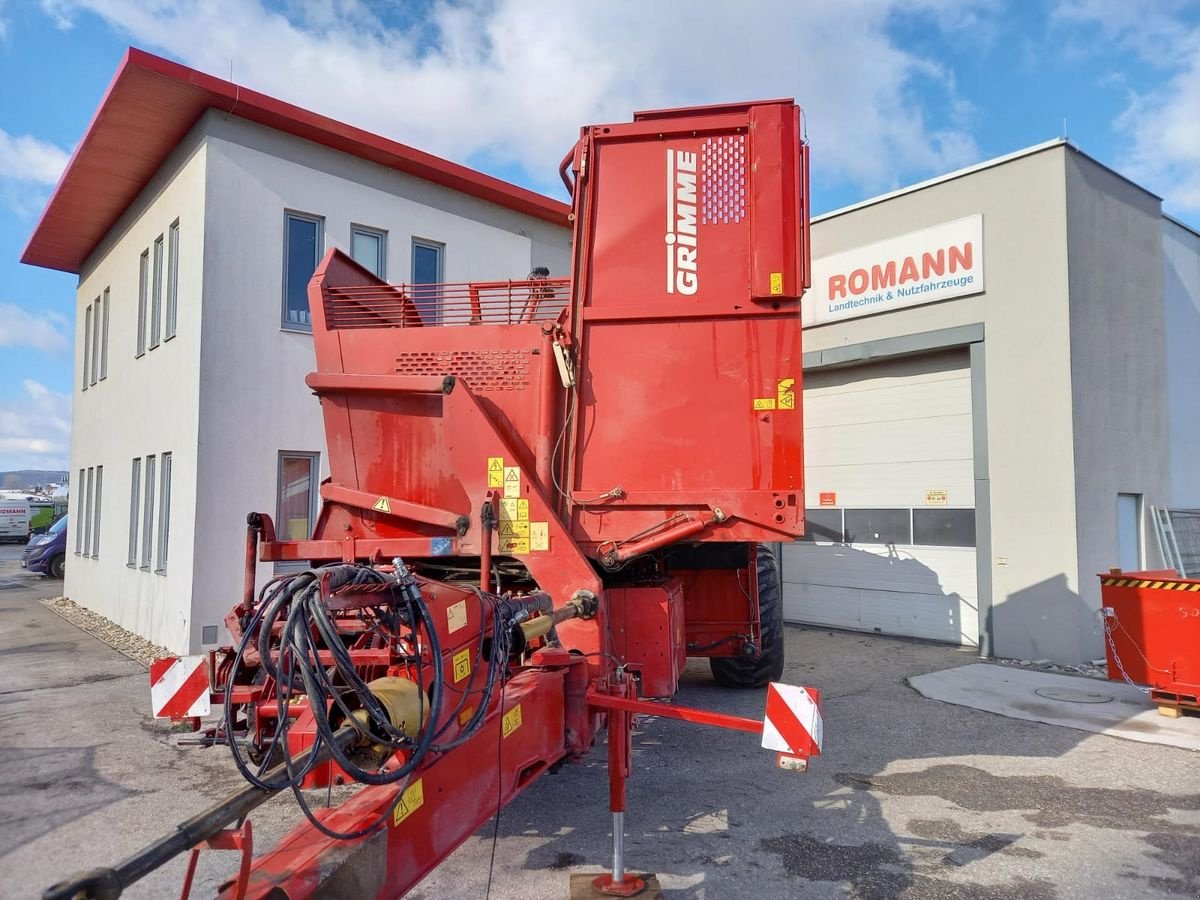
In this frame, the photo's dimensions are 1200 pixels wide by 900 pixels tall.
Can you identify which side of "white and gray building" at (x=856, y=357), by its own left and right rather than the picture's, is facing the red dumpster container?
left

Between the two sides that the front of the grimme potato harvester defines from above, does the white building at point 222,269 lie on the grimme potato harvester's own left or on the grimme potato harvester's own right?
on the grimme potato harvester's own right

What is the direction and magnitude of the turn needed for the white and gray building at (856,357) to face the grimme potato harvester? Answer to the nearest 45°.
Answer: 0° — it already faces it

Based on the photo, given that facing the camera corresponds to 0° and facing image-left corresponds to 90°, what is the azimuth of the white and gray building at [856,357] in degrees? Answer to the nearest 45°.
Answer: approximately 45°

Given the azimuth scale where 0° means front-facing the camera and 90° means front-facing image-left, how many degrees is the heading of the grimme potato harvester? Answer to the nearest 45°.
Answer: approximately 45°

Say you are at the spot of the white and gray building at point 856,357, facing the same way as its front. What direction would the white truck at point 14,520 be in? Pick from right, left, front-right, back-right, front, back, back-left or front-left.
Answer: right

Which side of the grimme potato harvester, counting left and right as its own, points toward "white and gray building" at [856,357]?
back

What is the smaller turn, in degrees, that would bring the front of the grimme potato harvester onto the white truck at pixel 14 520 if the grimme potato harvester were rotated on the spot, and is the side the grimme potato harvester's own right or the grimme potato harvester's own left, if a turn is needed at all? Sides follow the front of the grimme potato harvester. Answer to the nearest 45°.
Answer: approximately 90° to the grimme potato harvester's own right

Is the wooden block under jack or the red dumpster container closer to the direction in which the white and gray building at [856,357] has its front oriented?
the wooden block under jack

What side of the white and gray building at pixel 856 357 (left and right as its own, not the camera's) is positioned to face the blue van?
right
